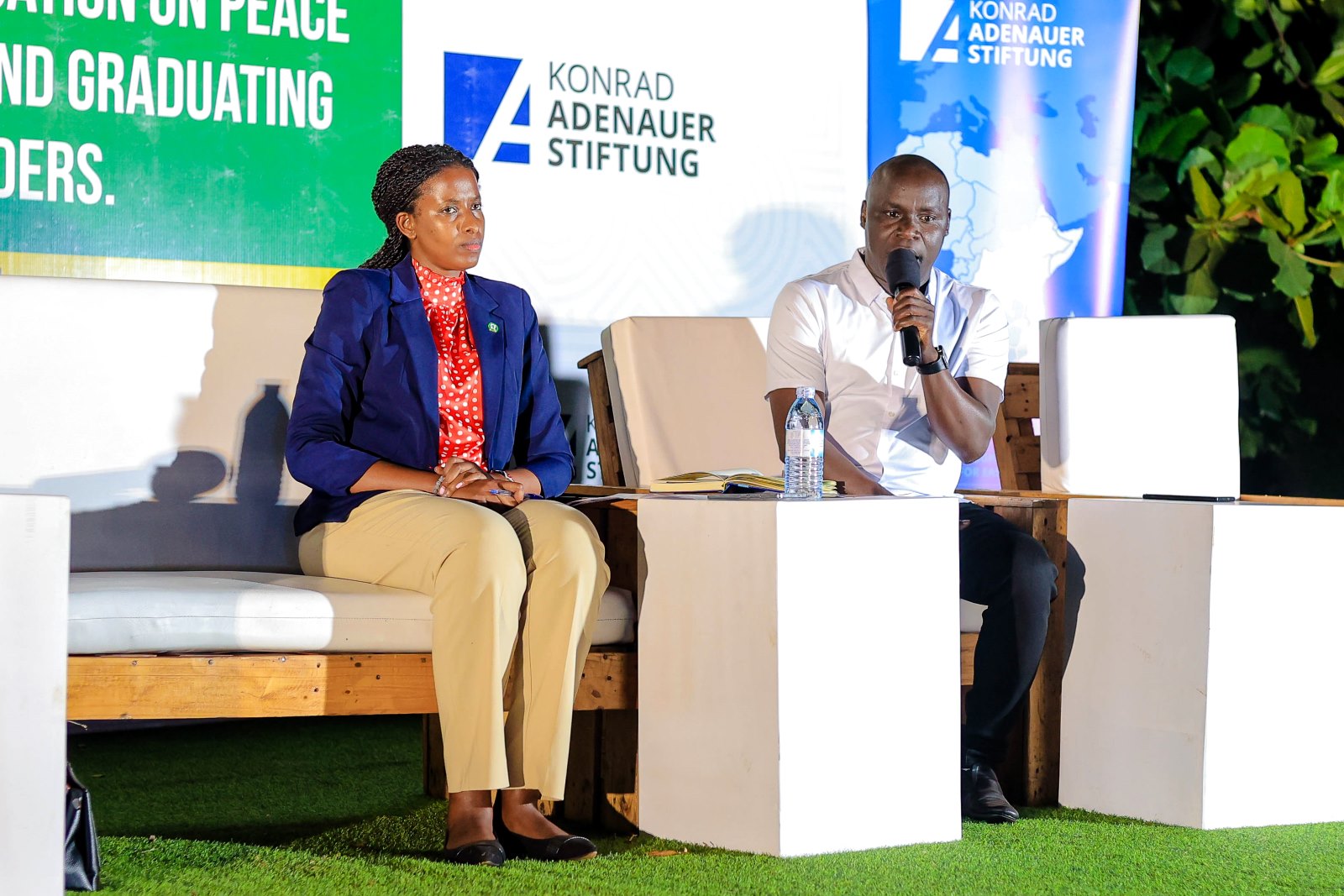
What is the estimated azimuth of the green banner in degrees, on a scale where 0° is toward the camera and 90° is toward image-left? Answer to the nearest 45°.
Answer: approximately 0°

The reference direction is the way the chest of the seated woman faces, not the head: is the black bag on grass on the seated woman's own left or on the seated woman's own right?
on the seated woman's own right

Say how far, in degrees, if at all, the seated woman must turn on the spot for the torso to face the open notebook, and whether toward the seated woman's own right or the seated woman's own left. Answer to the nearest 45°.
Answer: approximately 45° to the seated woman's own left

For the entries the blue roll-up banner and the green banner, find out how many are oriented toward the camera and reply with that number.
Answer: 2

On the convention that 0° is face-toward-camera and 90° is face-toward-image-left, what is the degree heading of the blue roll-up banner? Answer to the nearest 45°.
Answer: approximately 0°

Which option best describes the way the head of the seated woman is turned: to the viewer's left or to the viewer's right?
to the viewer's right

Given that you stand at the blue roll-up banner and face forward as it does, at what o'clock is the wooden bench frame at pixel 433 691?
The wooden bench frame is roughly at 1 o'clock from the blue roll-up banner.

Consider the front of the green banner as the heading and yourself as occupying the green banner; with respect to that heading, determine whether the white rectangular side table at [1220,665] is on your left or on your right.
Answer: on your left

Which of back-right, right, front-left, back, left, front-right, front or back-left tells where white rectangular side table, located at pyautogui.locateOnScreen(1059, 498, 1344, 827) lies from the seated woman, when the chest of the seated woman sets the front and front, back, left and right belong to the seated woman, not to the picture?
front-left

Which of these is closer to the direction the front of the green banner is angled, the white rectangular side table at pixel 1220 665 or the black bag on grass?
the black bag on grass

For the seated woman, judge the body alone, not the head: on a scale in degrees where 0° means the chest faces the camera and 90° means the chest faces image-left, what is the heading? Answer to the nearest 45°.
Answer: approximately 315°

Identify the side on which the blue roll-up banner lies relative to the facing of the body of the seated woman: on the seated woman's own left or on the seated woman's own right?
on the seated woman's own left
